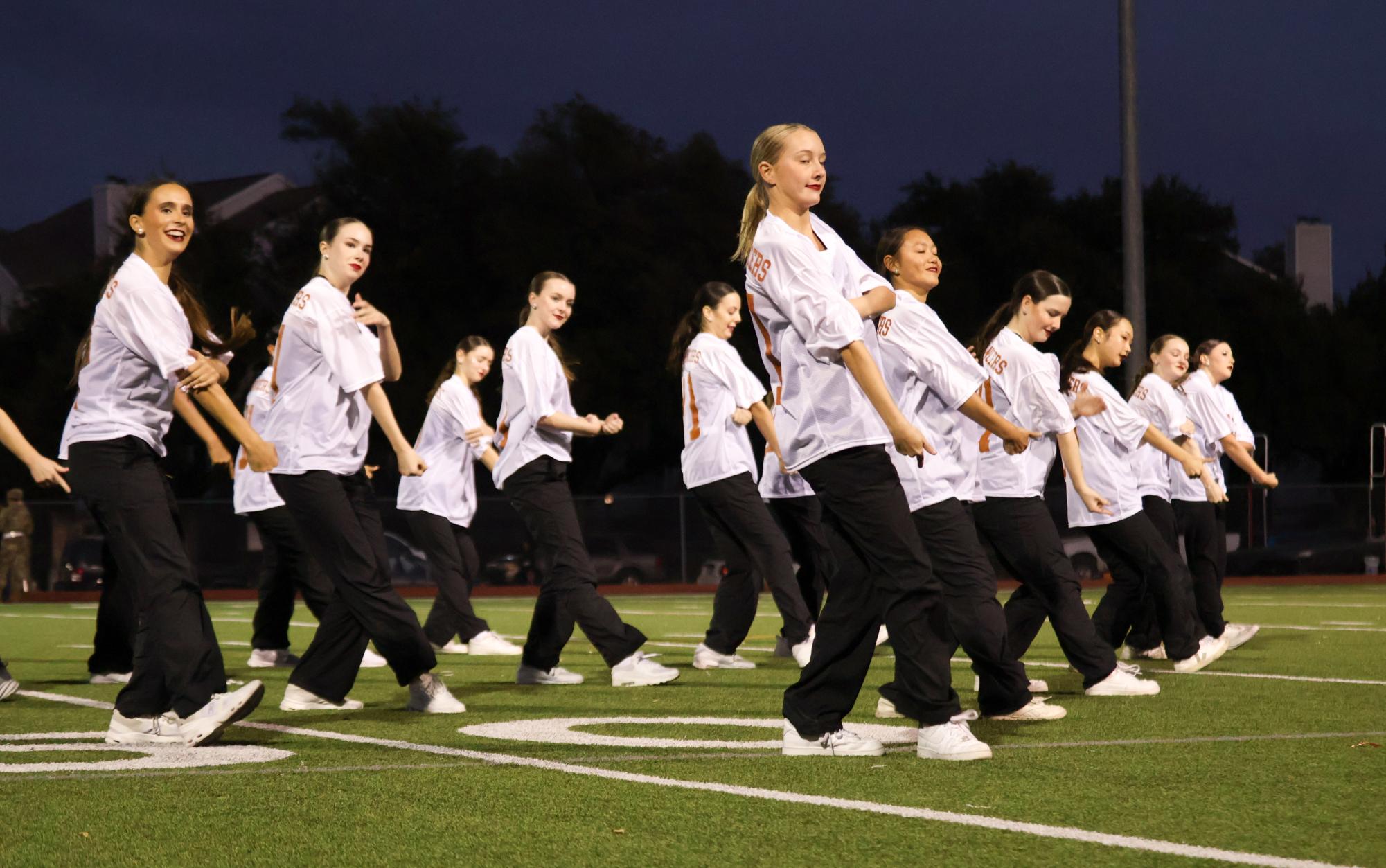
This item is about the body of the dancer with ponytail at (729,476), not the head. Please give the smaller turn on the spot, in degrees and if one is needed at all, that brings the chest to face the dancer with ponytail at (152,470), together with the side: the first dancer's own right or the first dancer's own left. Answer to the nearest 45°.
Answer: approximately 135° to the first dancer's own right

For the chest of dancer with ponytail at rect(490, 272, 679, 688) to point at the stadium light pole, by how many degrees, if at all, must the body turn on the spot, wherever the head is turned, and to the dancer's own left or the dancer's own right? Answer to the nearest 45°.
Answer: approximately 45° to the dancer's own left

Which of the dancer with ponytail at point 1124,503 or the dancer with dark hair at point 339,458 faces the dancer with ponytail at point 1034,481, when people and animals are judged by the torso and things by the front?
the dancer with dark hair at point 339,458

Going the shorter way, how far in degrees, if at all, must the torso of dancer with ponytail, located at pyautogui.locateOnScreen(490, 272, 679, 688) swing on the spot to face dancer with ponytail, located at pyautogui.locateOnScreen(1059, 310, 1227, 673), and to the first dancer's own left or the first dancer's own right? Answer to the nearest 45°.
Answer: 0° — they already face them

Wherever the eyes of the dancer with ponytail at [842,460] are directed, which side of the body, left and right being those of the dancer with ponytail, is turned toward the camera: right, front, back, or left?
right

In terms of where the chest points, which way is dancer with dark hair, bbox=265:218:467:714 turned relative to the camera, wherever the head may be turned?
to the viewer's right

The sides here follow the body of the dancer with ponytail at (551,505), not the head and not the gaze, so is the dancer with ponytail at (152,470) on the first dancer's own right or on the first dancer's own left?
on the first dancer's own right

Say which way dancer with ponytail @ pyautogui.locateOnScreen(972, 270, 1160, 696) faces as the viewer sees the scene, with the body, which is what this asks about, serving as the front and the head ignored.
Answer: to the viewer's right

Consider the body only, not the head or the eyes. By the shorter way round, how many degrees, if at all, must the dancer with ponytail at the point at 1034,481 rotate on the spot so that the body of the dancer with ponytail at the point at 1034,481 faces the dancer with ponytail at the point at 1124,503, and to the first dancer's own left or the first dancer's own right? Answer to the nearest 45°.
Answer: approximately 90° to the first dancer's own left

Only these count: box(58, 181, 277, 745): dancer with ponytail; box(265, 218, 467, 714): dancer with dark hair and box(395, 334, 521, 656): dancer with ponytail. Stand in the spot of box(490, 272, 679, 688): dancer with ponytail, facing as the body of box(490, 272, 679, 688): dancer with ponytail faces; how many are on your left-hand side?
1

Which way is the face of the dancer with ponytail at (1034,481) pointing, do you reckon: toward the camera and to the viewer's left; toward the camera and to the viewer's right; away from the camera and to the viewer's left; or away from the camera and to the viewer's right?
toward the camera and to the viewer's right

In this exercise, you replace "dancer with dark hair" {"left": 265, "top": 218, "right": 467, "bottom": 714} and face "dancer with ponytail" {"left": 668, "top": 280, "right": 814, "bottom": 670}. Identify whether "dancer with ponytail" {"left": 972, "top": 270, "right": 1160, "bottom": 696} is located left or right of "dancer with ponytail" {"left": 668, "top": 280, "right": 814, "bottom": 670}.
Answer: right

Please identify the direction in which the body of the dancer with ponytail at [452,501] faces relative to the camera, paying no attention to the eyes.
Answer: to the viewer's right

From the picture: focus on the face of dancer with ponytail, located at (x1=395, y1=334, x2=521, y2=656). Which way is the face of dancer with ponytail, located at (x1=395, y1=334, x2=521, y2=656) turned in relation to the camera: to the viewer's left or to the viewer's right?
to the viewer's right

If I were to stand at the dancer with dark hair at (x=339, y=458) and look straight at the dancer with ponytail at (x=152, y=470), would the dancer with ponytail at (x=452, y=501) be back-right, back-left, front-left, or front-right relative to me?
back-right

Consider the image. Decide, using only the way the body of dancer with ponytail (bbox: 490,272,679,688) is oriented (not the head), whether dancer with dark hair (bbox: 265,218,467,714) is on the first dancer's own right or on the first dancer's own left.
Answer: on the first dancer's own right

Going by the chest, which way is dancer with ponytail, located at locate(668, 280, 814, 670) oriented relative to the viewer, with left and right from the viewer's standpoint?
facing to the right of the viewer

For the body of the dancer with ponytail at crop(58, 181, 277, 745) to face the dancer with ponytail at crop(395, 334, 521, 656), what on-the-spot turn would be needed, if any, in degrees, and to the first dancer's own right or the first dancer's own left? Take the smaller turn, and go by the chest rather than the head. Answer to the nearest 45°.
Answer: approximately 90° to the first dancer's own left

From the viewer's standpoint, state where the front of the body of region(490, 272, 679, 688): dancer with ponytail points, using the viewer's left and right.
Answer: facing to the right of the viewer
